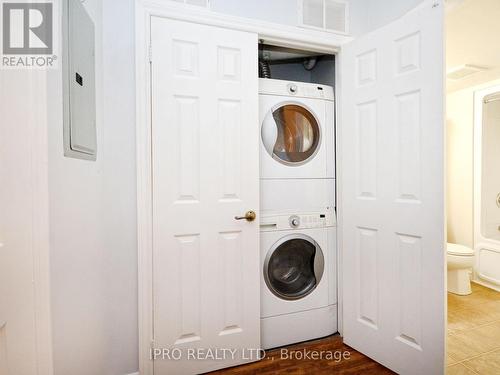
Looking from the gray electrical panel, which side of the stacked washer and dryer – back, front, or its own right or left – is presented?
right

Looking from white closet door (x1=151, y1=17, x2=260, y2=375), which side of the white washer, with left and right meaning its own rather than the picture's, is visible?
right

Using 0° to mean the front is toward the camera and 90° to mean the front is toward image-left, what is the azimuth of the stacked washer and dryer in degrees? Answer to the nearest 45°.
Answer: approximately 315°

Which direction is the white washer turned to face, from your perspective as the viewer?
facing the viewer and to the right of the viewer

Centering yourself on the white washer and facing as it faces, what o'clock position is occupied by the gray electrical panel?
The gray electrical panel is roughly at 3 o'clock from the white washer.

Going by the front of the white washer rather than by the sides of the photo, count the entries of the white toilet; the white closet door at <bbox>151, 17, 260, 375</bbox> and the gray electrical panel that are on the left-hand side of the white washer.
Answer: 1

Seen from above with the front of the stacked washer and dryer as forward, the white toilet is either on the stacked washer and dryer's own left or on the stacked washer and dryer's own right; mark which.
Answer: on the stacked washer and dryer's own left

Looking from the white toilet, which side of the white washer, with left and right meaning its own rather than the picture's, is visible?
left
